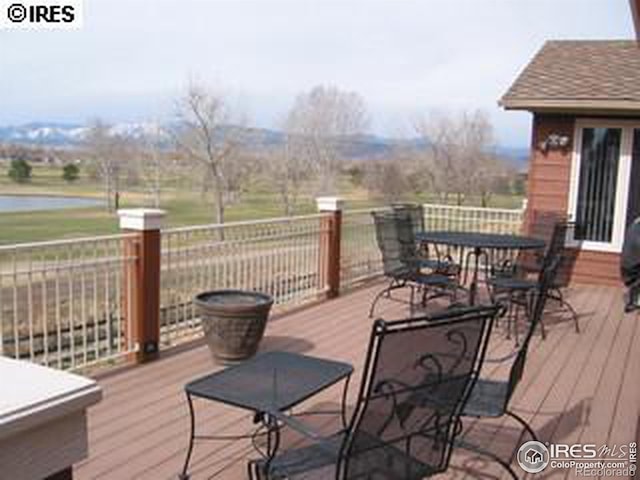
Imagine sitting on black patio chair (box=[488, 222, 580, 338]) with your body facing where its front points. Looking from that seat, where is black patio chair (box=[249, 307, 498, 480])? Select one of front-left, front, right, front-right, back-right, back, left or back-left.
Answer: left

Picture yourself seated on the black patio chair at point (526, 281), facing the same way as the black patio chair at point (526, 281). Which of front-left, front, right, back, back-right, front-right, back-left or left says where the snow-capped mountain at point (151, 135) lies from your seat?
front-right

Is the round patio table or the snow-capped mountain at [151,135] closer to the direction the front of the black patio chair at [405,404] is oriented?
the snow-capped mountain

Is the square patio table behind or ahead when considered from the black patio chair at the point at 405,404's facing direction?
ahead

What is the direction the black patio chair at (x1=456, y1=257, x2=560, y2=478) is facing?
to the viewer's left

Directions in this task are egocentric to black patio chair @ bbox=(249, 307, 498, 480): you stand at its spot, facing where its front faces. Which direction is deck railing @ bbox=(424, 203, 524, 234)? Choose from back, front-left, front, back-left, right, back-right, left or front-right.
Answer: front-right

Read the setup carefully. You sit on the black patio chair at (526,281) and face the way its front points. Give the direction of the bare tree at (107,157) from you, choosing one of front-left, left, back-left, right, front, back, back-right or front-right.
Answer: front-right

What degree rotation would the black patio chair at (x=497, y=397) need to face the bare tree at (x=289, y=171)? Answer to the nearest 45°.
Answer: approximately 45° to its right

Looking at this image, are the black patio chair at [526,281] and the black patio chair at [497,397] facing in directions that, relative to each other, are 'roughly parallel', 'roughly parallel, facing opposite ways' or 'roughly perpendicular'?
roughly parallel

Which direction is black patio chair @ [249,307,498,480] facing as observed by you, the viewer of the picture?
facing away from the viewer and to the left of the viewer

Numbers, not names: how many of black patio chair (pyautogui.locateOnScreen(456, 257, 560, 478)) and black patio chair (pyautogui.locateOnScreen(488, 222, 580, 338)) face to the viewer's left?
2

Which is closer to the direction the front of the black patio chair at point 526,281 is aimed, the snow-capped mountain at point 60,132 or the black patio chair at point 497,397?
the snow-capped mountain

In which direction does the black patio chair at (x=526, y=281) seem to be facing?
to the viewer's left

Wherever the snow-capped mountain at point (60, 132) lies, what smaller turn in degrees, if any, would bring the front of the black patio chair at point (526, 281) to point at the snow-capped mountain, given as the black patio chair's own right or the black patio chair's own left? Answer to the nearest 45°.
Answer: approximately 45° to the black patio chair's own right

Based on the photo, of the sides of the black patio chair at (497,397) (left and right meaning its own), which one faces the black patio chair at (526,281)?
right

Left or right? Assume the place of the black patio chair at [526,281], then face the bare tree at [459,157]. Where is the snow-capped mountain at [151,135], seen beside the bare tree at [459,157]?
left

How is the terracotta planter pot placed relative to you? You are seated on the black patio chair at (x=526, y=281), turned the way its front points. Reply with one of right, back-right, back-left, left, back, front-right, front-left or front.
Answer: front-left

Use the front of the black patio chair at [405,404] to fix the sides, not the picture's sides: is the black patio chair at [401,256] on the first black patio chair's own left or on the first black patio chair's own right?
on the first black patio chair's own right

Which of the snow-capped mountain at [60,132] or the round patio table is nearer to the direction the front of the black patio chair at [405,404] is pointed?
the snow-capped mountain
